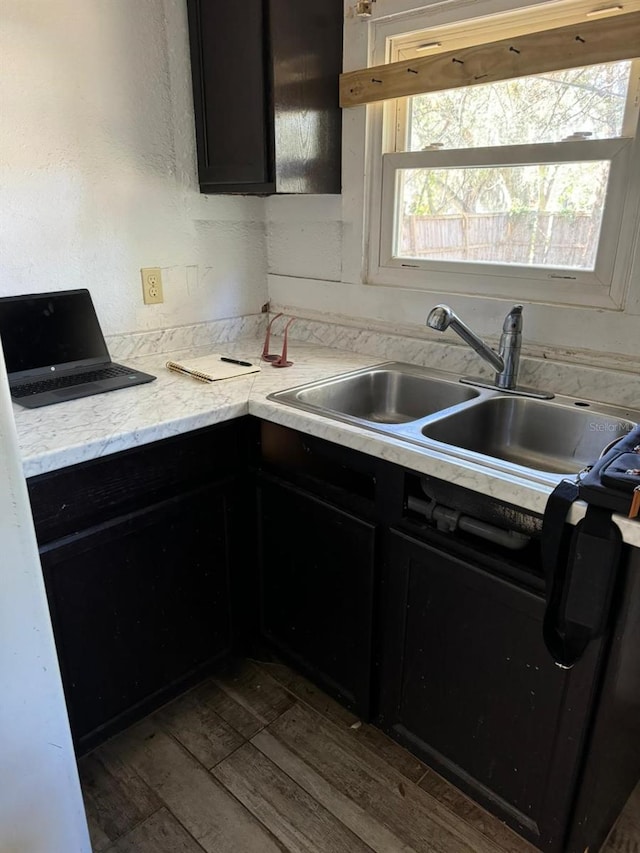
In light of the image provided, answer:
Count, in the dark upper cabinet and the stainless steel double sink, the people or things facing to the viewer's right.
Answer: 0

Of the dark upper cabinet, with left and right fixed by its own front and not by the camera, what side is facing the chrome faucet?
left

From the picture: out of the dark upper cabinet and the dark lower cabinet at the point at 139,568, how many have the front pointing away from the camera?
0

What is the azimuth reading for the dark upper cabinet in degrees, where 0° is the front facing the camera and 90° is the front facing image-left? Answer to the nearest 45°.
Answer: approximately 45°
